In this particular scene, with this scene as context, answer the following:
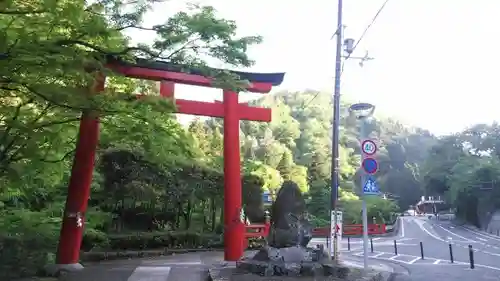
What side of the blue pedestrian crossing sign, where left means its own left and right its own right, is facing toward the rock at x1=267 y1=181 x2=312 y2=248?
right

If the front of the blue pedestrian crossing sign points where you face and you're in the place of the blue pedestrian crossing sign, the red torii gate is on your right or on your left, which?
on your right

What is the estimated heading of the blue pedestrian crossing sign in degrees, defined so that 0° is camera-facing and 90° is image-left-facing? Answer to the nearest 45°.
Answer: approximately 0°

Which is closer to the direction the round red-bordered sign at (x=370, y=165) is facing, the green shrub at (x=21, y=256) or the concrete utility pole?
the green shrub
